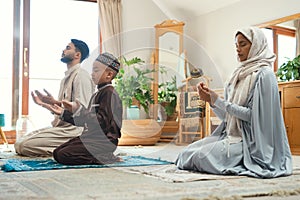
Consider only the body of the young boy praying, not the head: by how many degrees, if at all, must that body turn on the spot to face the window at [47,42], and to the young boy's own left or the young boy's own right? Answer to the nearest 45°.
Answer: approximately 90° to the young boy's own right

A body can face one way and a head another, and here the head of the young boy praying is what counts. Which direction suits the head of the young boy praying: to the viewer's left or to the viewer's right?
to the viewer's left

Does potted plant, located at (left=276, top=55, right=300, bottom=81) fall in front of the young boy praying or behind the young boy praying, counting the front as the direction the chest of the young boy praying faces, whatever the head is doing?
behind

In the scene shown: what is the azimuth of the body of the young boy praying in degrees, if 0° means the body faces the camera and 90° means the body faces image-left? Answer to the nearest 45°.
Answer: approximately 90°

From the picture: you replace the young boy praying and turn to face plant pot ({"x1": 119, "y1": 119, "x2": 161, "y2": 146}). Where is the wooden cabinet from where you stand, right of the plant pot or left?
right

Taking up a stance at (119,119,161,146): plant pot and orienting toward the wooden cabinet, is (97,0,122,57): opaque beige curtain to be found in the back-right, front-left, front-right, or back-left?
back-left
